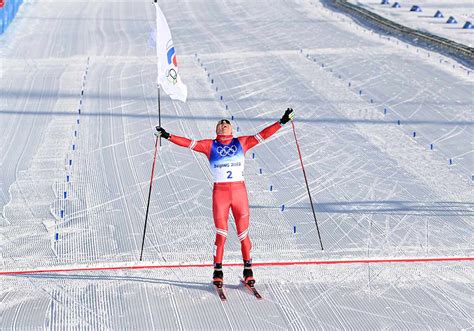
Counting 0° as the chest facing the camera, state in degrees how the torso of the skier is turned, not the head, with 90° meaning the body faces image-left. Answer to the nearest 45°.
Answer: approximately 0°

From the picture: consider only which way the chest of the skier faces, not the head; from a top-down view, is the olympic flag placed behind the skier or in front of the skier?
behind
